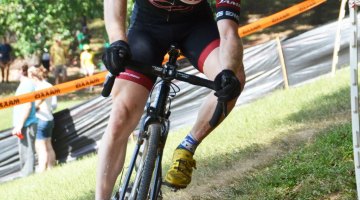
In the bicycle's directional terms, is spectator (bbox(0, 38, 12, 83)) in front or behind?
behind

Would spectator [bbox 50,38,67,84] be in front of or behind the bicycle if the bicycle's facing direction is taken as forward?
behind

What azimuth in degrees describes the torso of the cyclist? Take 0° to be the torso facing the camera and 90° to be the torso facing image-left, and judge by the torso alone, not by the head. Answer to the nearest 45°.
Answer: approximately 0°

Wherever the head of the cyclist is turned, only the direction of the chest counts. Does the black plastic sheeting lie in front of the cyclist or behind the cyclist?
behind

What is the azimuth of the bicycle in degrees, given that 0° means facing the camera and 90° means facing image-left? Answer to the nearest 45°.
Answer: approximately 0°

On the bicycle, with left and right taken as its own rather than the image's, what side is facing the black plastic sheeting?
back

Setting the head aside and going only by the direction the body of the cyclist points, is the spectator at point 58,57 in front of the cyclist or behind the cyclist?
behind

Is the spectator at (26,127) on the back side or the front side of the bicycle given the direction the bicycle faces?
on the back side

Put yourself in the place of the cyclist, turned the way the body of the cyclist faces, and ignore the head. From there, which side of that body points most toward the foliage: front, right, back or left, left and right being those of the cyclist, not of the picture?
back

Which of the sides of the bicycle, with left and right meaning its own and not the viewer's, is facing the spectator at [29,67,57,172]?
back
